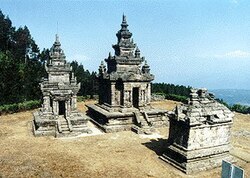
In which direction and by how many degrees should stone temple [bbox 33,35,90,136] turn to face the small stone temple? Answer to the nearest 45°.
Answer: approximately 45° to its left

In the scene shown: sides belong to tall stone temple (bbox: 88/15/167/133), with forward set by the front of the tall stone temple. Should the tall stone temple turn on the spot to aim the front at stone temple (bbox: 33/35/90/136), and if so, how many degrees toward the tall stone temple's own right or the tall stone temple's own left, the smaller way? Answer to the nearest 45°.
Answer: approximately 135° to the tall stone temple's own right

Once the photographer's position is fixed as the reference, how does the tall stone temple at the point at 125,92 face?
facing the viewer and to the right of the viewer

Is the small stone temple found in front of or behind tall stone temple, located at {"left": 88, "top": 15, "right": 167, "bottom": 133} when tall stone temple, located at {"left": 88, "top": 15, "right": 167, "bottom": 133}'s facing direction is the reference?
in front

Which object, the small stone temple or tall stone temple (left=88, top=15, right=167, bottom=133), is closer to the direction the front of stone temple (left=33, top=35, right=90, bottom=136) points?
the small stone temple

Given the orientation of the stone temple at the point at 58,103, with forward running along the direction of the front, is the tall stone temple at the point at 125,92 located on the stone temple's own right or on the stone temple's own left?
on the stone temple's own left

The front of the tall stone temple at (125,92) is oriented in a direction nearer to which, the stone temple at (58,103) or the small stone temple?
the small stone temple

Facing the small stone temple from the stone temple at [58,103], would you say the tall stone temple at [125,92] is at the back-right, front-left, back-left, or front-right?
front-left

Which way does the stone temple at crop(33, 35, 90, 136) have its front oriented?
toward the camera

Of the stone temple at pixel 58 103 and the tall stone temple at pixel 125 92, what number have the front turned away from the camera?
0

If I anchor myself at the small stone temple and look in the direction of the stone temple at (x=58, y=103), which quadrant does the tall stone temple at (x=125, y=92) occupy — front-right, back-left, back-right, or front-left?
front-right
